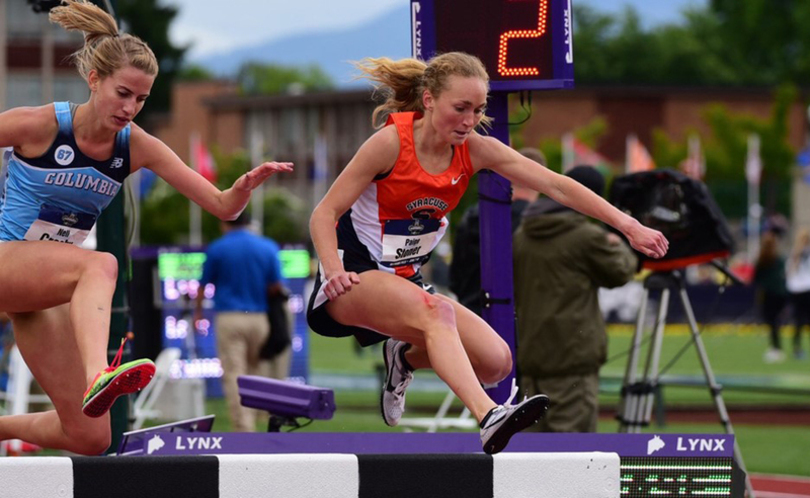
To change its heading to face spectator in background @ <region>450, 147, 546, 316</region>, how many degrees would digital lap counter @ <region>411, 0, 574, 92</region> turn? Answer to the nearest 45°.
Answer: approximately 180°

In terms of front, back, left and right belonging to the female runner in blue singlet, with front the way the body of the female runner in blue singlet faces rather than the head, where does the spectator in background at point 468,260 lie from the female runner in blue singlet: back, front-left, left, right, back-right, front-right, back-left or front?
left

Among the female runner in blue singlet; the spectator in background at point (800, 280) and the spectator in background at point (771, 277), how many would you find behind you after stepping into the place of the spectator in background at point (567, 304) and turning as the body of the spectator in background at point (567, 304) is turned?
1

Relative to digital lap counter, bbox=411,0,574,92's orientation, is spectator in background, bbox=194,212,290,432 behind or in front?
behind

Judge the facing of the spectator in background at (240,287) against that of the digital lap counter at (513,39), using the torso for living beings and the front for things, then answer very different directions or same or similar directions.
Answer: very different directions

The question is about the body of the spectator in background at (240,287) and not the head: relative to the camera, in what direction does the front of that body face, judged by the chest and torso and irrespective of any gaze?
away from the camera

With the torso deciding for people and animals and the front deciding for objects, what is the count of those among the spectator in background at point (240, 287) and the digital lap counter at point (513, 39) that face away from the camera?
1

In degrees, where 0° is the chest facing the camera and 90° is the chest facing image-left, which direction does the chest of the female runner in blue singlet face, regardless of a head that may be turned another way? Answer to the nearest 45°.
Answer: approximately 315°

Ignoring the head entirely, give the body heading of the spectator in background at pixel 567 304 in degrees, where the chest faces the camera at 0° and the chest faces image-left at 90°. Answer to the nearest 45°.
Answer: approximately 225°

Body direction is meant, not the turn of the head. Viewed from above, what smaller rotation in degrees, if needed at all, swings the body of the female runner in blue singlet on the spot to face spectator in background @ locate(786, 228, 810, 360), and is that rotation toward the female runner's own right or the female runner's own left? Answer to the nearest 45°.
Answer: approximately 90° to the female runner's own left

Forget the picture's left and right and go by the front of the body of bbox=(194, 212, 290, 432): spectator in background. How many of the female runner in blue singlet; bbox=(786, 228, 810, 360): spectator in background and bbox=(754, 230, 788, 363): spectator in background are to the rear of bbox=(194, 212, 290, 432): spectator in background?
1

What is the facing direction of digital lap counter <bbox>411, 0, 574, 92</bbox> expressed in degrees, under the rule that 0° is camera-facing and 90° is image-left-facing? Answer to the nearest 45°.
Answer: approximately 0°

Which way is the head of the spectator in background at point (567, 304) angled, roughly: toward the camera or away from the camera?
away from the camera

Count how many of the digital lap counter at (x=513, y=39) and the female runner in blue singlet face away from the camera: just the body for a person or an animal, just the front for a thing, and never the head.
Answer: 0
